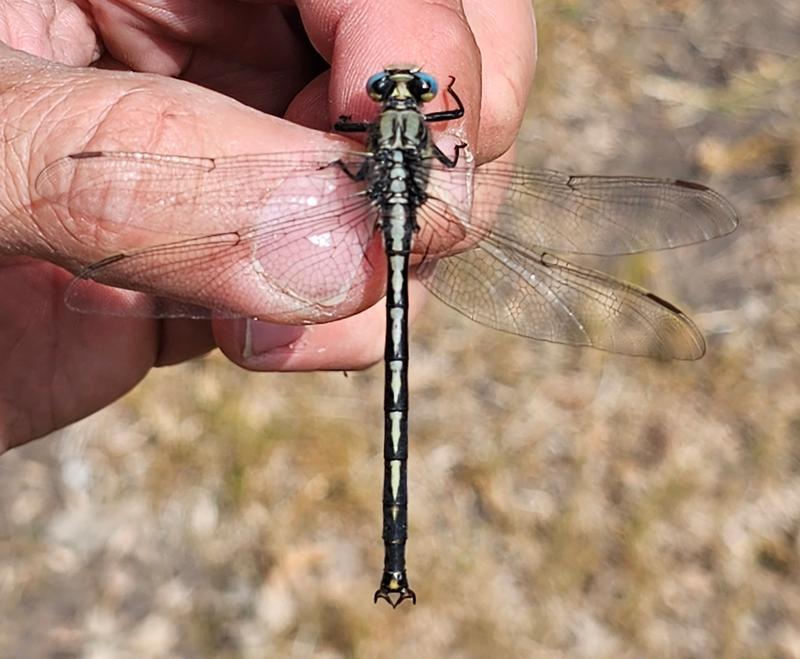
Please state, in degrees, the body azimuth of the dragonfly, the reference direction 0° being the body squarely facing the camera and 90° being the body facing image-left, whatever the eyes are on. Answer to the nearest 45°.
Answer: approximately 180°
